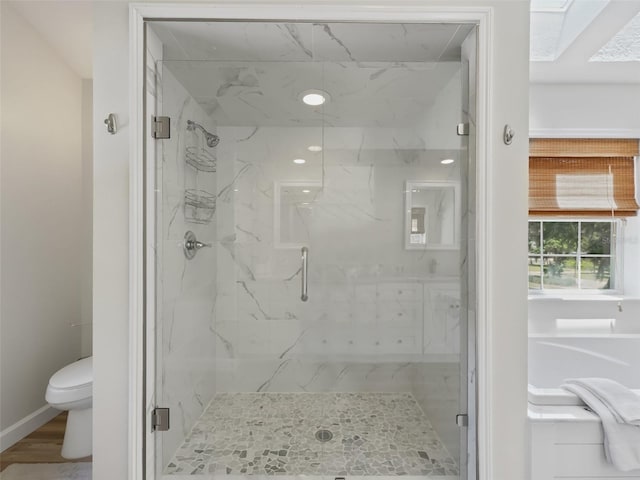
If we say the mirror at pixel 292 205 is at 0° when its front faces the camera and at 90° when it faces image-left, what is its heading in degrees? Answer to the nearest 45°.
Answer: approximately 0°

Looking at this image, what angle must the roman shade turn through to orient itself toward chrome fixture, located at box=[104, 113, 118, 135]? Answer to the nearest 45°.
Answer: approximately 45° to its right

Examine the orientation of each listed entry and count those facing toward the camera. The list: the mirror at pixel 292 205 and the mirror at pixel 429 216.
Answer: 2

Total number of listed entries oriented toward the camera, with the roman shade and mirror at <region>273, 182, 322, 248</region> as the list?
2

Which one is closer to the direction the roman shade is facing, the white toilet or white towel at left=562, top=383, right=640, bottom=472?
the white towel

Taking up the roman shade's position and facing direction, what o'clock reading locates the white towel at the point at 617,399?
The white towel is roughly at 12 o'clock from the roman shade.

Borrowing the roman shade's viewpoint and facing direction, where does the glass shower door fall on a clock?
The glass shower door is roughly at 1 o'clock from the roman shade.
